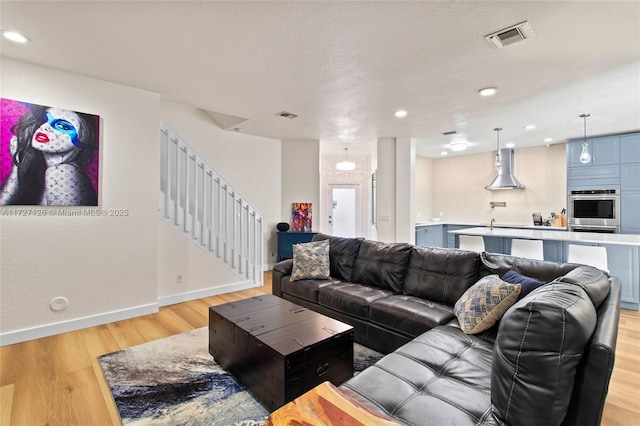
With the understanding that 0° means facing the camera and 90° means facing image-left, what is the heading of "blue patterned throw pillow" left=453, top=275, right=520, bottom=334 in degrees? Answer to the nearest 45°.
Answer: approximately 45°

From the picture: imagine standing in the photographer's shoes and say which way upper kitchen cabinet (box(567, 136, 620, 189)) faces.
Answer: facing the viewer

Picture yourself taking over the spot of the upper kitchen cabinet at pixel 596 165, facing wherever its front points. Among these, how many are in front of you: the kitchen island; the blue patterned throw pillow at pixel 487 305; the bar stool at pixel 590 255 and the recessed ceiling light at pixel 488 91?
4

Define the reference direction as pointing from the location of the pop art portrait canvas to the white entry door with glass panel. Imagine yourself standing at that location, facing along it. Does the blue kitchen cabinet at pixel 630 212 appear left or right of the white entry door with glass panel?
right

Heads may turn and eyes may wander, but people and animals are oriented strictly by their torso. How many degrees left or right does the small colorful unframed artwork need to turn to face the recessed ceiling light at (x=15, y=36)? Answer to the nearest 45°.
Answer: approximately 45° to its right

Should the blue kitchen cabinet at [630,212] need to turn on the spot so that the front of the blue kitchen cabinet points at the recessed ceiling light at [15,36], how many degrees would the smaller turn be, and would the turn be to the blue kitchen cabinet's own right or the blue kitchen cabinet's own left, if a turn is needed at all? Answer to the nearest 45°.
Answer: approximately 45° to the blue kitchen cabinet's own right

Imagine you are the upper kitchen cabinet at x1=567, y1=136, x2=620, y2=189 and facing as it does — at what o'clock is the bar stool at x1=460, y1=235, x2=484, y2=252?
The bar stool is roughly at 1 o'clock from the upper kitchen cabinet.

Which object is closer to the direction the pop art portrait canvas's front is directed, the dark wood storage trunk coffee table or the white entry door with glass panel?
the dark wood storage trunk coffee table

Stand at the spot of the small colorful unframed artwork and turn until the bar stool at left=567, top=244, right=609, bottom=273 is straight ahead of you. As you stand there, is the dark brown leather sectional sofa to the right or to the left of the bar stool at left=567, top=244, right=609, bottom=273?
right

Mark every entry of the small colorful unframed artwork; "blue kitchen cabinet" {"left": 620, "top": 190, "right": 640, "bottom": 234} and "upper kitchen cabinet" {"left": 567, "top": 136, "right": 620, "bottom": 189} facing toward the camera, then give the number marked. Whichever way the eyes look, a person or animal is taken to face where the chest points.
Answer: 3

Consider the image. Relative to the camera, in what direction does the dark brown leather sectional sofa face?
facing the viewer and to the left of the viewer

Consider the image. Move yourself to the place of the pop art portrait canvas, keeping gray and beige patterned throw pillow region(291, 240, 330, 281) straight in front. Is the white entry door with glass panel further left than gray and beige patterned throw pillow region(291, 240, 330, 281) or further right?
left

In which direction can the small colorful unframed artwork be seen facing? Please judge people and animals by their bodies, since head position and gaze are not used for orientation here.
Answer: toward the camera

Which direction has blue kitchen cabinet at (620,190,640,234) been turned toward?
toward the camera

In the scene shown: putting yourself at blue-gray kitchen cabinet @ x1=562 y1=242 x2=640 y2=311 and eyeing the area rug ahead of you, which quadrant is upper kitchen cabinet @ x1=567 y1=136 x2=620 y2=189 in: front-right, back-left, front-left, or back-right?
back-right

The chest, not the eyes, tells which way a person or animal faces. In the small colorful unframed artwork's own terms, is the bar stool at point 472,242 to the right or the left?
on its left

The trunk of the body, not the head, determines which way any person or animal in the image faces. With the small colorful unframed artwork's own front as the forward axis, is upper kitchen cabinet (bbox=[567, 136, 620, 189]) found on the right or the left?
on its left

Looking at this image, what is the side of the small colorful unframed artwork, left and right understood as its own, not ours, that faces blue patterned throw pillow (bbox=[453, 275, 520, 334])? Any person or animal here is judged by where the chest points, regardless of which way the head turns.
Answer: front

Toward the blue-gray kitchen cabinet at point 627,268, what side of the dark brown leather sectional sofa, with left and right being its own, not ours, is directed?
back

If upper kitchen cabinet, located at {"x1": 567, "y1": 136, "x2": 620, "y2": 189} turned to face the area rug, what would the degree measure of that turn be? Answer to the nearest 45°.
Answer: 0° — it already faces it
